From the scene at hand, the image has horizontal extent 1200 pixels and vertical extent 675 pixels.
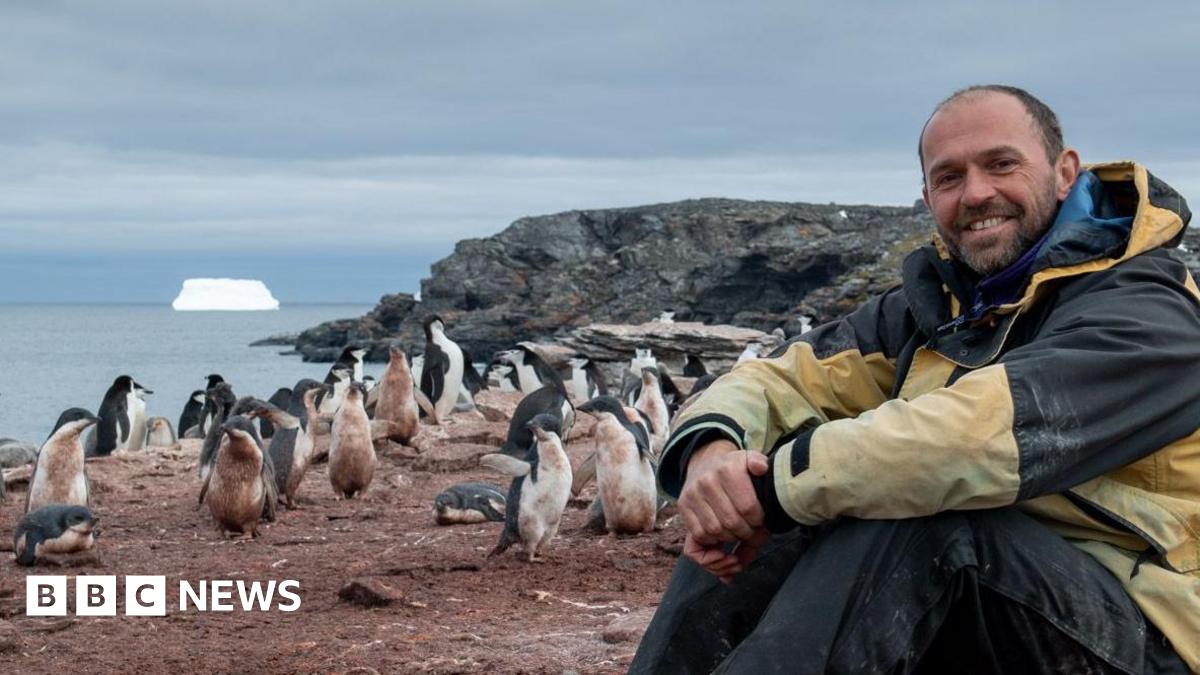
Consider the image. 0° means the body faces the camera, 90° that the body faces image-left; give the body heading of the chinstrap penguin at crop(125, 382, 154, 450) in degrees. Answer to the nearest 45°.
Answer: approximately 315°

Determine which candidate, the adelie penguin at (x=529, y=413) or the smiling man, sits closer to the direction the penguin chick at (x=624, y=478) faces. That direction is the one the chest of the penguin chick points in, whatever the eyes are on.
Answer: the smiling man

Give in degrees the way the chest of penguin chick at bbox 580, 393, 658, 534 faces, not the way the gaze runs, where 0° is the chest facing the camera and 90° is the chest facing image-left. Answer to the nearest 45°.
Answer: approximately 45°

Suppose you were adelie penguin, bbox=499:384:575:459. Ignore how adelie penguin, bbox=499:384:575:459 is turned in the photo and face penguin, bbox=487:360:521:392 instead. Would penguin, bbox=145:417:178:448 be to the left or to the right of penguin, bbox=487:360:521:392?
left

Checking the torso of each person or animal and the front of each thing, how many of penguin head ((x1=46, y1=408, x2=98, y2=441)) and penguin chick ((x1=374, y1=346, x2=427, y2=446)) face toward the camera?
1

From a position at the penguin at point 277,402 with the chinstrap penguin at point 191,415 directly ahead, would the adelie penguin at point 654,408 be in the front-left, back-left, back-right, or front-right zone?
back-right

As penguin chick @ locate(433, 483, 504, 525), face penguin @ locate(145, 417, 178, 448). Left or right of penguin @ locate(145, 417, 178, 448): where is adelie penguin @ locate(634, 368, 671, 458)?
right
